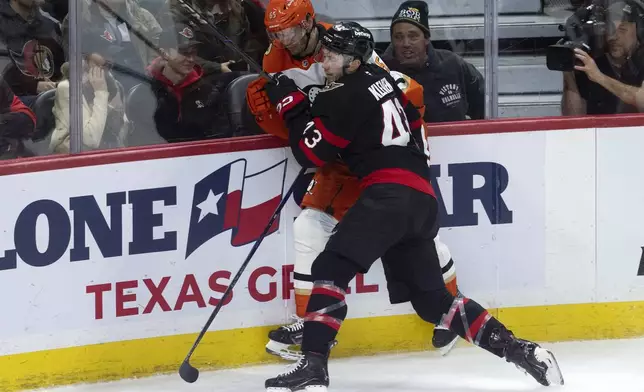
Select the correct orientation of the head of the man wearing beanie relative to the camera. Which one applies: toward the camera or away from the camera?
toward the camera

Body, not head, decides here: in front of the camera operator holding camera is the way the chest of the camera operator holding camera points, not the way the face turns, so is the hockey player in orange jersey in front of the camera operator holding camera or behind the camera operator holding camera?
in front

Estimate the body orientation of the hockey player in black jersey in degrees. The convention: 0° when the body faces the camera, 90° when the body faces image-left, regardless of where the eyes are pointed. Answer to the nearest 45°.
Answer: approximately 135°

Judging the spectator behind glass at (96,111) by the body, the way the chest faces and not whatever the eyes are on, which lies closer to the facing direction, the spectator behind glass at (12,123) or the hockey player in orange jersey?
the hockey player in orange jersey

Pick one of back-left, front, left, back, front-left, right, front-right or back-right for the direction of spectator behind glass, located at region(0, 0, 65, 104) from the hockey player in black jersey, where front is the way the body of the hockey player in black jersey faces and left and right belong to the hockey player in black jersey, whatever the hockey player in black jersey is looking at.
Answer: front-left

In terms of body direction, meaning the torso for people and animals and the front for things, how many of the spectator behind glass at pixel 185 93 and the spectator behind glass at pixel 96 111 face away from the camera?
0

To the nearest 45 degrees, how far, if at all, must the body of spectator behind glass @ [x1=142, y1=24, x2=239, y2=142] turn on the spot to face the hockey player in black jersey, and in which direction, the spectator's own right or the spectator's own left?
0° — they already face them

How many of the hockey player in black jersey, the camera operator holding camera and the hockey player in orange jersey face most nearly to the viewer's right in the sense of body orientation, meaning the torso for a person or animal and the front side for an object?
0

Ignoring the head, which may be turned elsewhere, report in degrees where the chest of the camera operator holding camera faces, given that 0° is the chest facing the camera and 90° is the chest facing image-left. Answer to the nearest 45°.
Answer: approximately 45°

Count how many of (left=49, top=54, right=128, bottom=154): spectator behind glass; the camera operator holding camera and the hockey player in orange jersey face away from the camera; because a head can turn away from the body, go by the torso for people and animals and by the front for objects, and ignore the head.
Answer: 0

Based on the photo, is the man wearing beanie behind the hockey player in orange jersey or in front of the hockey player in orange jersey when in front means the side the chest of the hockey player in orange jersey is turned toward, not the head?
behind

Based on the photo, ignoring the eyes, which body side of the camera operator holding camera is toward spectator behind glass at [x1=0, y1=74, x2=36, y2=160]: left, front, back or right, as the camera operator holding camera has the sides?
front

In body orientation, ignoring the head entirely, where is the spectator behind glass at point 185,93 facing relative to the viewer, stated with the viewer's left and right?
facing the viewer and to the right of the viewer
